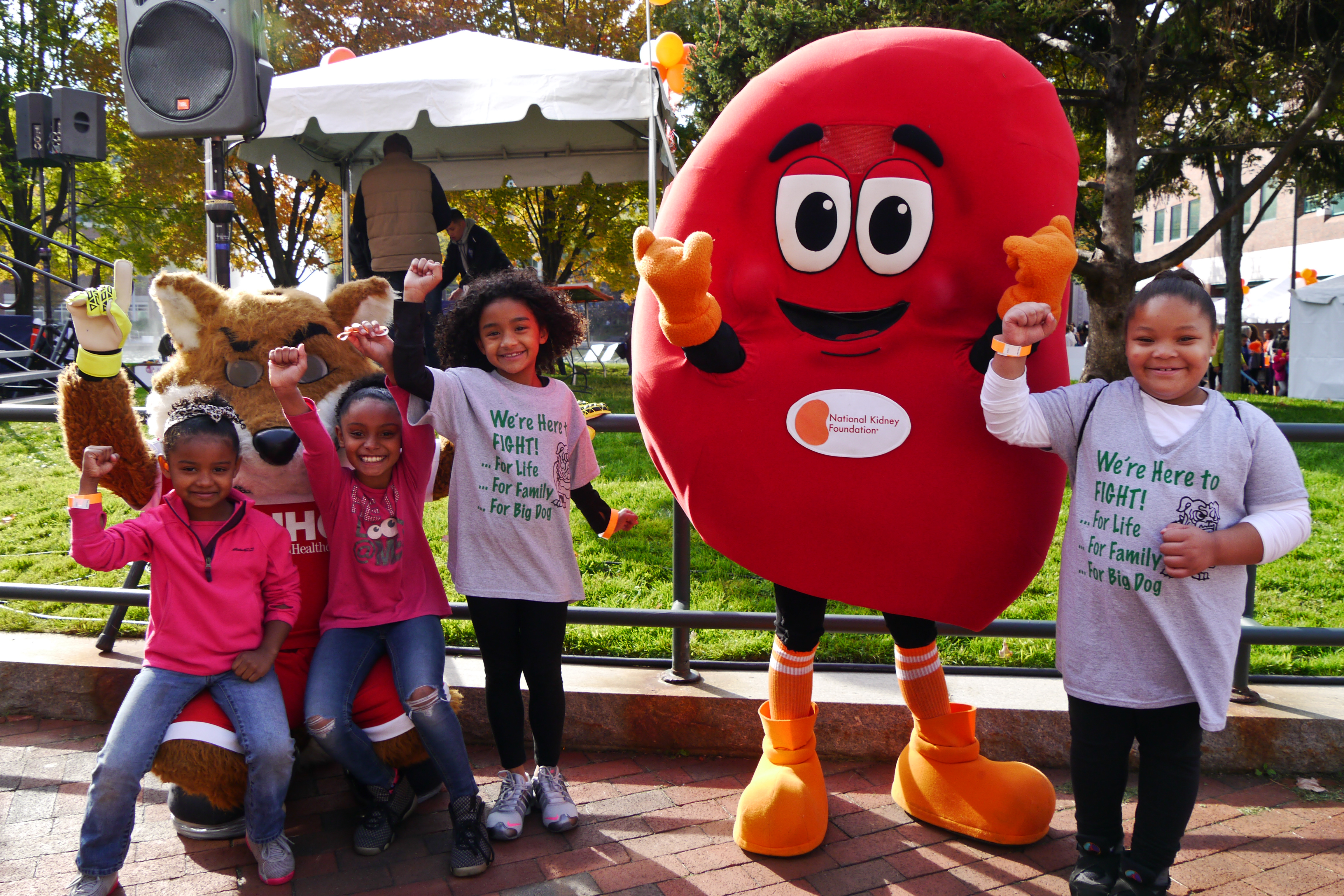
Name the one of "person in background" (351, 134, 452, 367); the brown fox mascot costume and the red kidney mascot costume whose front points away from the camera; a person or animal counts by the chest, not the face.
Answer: the person in background

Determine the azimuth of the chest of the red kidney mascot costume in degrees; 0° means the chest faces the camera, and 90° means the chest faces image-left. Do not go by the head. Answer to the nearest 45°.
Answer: approximately 0°

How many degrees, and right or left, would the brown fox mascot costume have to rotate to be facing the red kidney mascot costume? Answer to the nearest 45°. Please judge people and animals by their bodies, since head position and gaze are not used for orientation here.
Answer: approximately 45° to its left

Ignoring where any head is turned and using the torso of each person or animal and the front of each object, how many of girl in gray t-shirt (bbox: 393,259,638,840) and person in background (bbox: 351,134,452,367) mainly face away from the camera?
1

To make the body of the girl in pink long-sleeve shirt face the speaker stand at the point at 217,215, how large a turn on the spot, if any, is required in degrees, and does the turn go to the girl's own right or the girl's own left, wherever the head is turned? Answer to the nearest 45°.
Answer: approximately 180°

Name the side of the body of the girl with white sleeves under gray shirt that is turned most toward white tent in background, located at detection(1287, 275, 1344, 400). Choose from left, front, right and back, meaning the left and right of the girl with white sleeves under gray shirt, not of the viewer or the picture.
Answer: back

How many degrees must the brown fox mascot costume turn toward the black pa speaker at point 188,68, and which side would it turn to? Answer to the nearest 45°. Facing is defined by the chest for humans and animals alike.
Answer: approximately 180°

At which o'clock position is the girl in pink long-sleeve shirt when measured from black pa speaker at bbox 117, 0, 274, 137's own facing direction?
The girl in pink long-sleeve shirt is roughly at 10 o'clock from the black pa speaker.

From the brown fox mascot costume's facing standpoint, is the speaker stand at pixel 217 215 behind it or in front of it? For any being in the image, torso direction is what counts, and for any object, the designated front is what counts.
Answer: behind
